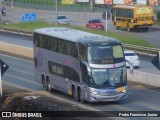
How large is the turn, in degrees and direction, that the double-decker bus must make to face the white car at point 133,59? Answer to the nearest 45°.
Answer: approximately 135° to its left

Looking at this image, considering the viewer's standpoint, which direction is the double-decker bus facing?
facing the viewer and to the right of the viewer
